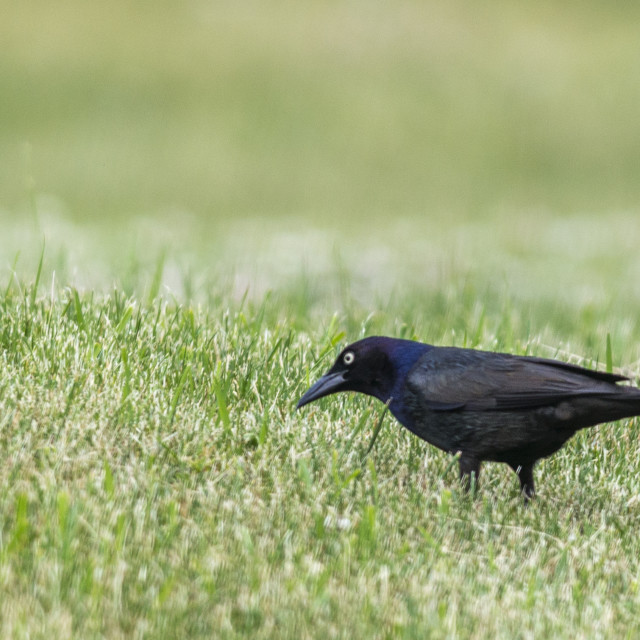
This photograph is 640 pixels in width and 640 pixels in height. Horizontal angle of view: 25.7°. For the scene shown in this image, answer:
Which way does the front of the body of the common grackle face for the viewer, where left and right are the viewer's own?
facing to the left of the viewer
